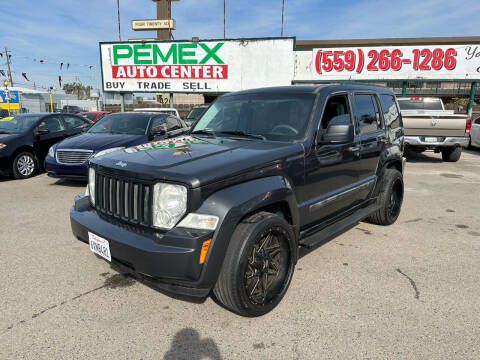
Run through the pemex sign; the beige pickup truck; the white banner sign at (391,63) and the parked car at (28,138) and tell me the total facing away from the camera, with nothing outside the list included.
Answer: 1

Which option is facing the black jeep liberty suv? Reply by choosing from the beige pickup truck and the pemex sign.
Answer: the pemex sign

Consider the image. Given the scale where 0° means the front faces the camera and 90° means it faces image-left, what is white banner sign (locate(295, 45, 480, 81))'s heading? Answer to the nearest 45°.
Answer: approximately 0°

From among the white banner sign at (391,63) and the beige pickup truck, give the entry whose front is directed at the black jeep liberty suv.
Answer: the white banner sign

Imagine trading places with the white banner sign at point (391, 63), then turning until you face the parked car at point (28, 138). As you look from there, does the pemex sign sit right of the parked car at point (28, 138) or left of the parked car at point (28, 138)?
right

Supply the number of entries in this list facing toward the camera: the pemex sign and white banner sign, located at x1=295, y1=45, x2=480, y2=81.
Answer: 2

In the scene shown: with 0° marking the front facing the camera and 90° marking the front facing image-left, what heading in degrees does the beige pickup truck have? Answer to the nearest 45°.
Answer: approximately 180°

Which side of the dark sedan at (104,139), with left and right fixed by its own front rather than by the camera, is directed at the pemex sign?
back

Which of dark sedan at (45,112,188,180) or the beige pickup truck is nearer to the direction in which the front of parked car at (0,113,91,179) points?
the dark sedan

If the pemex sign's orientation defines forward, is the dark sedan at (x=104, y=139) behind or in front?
in front

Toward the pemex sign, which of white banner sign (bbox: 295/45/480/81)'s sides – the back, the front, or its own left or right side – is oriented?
right

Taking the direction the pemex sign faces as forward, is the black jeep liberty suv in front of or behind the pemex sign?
in front
